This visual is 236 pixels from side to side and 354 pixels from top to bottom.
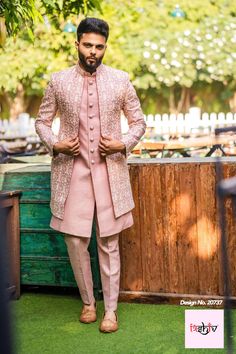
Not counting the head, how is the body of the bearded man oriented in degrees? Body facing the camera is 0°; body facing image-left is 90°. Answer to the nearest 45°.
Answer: approximately 0°
